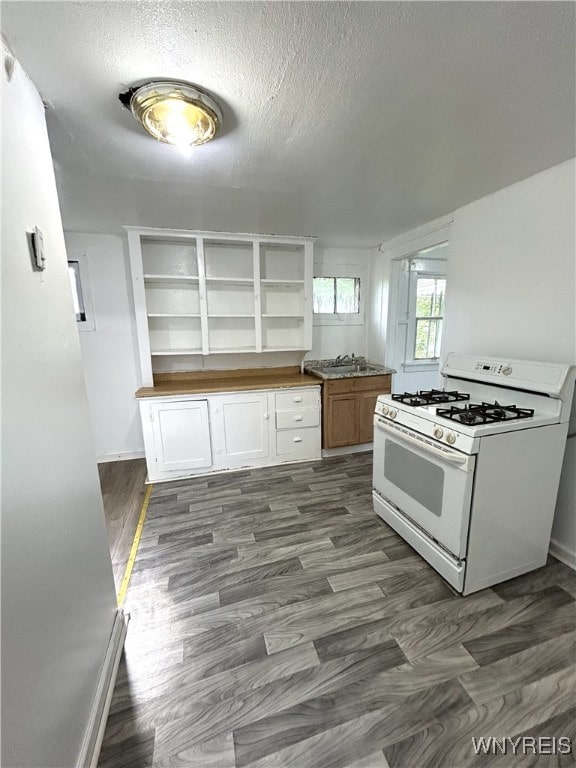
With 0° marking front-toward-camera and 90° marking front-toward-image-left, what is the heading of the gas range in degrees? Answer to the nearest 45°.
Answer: approximately 45°

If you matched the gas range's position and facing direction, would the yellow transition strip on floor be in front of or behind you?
in front

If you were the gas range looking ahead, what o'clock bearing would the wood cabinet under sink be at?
The wood cabinet under sink is roughly at 3 o'clock from the gas range.

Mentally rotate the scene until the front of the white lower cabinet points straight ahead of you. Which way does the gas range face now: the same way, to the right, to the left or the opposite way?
to the right

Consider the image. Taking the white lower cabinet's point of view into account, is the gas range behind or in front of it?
in front

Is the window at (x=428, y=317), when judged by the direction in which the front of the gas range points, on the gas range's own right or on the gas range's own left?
on the gas range's own right

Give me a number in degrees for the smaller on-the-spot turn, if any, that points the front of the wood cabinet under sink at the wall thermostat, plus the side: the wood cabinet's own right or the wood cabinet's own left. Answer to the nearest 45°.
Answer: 0° — it already faces it

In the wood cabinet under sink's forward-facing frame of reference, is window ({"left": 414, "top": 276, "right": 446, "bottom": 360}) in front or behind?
behind

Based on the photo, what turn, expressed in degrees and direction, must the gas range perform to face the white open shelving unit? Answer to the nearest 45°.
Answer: approximately 45° to its right

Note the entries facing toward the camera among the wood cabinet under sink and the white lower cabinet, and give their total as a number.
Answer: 2

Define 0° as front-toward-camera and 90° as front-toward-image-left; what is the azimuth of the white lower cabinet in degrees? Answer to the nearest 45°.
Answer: approximately 0°

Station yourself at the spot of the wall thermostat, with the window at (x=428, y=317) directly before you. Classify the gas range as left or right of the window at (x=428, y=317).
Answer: right
